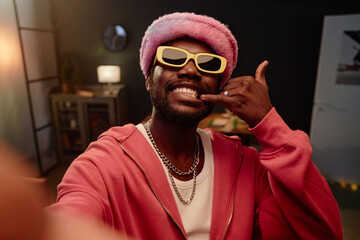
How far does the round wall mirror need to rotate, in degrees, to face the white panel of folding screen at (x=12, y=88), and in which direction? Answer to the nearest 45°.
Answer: approximately 45° to its right

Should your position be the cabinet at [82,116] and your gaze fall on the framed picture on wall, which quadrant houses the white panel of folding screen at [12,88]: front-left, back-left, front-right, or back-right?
back-right

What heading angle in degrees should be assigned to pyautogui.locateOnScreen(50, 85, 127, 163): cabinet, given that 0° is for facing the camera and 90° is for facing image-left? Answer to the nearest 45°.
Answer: approximately 0°

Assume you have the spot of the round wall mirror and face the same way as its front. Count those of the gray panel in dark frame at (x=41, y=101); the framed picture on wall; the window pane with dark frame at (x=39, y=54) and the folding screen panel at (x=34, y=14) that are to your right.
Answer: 3

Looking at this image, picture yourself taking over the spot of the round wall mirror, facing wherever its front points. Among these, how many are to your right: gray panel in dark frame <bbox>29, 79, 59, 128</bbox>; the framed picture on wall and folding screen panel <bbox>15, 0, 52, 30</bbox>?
2

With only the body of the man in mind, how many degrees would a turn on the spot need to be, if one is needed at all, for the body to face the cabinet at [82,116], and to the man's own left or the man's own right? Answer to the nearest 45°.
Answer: approximately 135° to the man's own right

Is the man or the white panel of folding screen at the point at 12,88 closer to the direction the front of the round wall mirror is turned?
the man

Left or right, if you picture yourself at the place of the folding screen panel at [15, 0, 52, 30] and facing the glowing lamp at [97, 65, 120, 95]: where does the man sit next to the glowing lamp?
right
